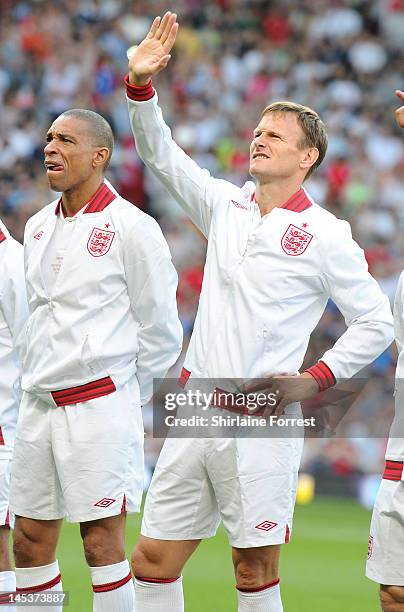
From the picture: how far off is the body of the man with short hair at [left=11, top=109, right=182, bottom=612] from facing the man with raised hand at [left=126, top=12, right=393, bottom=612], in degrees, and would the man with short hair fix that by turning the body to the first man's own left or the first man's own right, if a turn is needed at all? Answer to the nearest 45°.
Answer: approximately 90° to the first man's own left

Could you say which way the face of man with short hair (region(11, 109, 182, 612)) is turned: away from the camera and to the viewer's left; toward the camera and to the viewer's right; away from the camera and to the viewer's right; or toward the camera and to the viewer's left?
toward the camera and to the viewer's left

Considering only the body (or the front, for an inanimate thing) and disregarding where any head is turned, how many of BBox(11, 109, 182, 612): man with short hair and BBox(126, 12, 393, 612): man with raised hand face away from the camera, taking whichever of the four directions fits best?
0

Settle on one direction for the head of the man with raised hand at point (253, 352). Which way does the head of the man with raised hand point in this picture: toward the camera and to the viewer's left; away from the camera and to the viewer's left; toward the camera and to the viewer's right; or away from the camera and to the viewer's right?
toward the camera and to the viewer's left

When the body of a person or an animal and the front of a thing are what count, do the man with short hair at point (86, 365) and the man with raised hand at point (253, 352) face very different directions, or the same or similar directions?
same or similar directions

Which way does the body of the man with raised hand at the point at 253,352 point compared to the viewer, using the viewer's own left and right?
facing the viewer and to the left of the viewer
